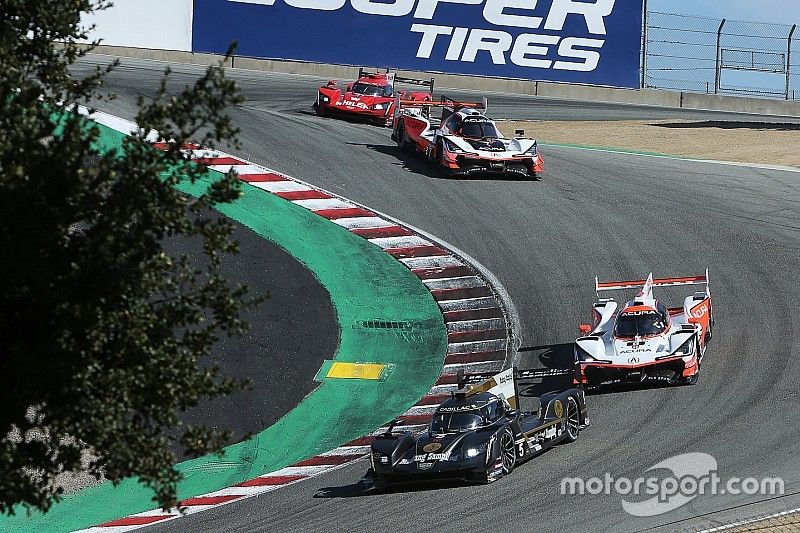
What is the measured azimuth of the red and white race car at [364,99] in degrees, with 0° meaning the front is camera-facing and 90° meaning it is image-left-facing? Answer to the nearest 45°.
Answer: approximately 45°

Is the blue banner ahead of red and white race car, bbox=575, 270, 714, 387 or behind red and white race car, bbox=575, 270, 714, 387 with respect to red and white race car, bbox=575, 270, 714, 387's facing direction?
behind

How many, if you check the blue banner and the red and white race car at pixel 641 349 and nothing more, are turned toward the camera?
2

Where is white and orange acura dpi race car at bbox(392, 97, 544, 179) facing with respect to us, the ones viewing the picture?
facing the viewer and to the right of the viewer

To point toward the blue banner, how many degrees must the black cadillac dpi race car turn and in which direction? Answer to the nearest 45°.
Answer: approximately 135° to its right

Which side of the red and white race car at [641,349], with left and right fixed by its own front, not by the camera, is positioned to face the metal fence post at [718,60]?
back

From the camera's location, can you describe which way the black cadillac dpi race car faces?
facing the viewer and to the left of the viewer

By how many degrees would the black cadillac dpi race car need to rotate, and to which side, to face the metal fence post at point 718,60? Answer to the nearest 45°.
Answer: approximately 135° to its right

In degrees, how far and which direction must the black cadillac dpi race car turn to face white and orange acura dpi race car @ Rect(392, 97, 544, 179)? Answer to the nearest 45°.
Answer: approximately 135° to its right

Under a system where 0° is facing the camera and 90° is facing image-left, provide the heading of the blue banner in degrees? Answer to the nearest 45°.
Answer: approximately 0°

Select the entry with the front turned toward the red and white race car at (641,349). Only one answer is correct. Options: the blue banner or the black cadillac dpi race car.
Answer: the blue banner

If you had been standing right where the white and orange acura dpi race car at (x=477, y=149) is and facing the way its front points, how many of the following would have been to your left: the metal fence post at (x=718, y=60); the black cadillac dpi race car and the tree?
1

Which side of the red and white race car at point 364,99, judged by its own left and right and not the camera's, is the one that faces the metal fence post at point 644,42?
back

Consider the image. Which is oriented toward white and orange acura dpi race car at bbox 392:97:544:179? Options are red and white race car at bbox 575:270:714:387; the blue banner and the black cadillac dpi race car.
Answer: the blue banner

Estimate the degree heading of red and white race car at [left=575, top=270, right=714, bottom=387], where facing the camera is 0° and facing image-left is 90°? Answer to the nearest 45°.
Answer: approximately 0°

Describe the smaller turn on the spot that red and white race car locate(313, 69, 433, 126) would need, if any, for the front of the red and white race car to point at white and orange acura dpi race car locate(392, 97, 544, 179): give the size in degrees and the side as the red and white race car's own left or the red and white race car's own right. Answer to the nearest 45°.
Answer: approximately 90° to the red and white race car's own left

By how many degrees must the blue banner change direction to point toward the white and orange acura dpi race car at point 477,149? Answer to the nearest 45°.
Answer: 0° — it already faces it

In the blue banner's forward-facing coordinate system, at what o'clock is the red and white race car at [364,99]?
The red and white race car is roughly at 1 o'clock from the blue banner.
